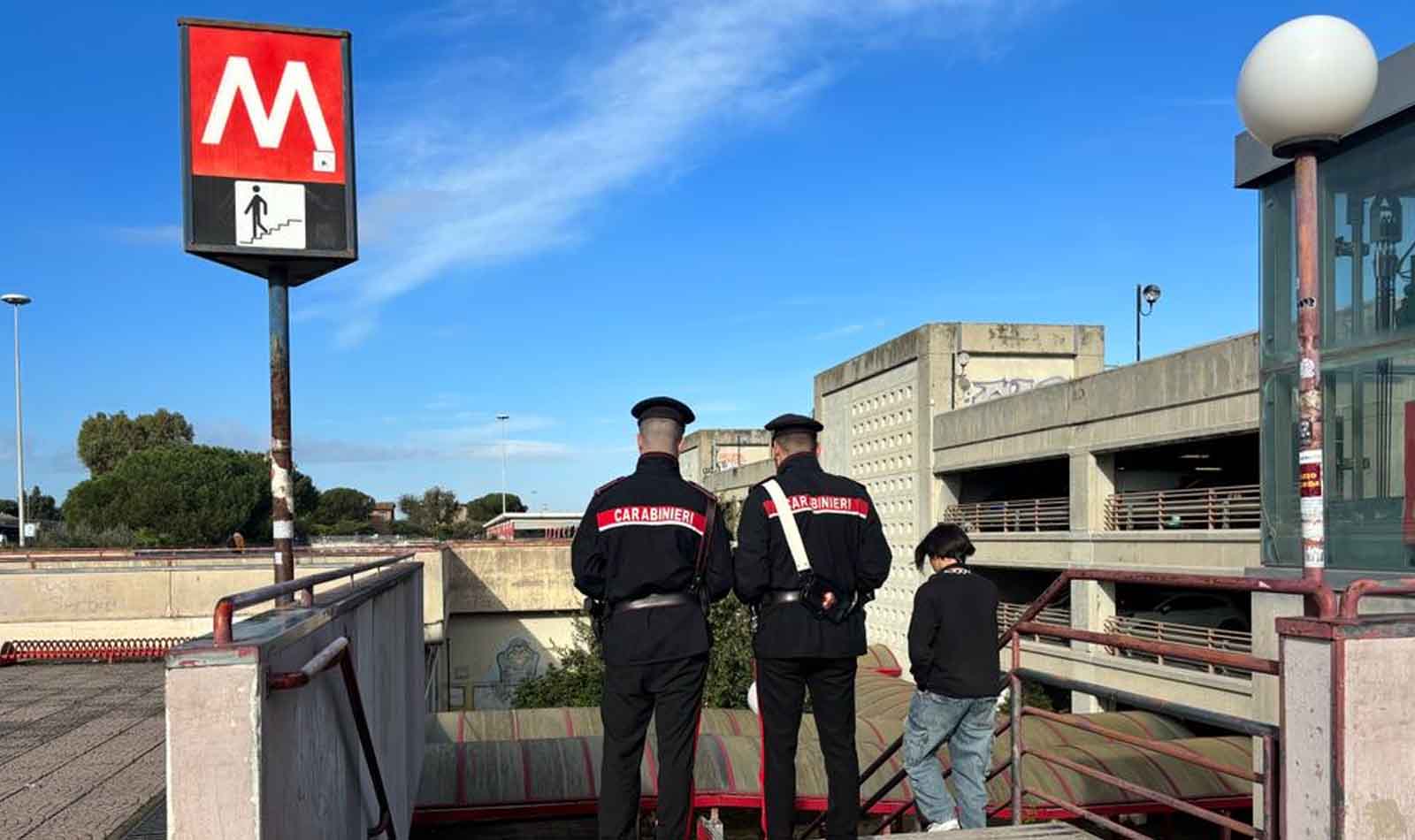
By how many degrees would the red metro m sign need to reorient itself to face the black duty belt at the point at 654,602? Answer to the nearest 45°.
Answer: approximately 45° to its left

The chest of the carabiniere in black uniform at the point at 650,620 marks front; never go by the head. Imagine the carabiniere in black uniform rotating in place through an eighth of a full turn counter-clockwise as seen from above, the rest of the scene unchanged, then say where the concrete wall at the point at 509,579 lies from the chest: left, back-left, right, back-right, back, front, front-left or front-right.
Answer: front-right

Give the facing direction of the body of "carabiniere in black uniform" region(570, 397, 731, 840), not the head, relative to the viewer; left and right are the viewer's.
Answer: facing away from the viewer

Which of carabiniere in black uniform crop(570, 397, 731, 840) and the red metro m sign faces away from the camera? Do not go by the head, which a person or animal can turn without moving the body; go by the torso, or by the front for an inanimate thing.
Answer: the carabiniere in black uniform

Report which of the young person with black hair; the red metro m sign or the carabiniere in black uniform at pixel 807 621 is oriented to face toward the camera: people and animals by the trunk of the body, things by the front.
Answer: the red metro m sign

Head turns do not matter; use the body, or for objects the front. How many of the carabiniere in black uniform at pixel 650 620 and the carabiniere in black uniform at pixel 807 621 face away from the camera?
2

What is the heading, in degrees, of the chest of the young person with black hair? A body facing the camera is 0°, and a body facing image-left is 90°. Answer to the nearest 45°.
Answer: approximately 135°

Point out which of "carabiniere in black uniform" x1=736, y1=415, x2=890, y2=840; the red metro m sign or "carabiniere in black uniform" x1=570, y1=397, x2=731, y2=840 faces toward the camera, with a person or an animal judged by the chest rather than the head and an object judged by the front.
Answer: the red metro m sign

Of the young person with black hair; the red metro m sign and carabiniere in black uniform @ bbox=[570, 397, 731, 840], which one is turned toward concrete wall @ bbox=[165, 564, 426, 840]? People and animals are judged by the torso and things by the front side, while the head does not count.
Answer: the red metro m sign

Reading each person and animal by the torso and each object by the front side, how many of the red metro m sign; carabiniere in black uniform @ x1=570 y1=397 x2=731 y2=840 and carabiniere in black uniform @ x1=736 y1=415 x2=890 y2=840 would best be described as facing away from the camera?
2

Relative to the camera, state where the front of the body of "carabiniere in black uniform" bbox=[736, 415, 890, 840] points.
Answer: away from the camera

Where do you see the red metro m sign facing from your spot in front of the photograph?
facing the viewer

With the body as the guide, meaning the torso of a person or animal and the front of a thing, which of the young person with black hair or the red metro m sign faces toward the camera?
the red metro m sign

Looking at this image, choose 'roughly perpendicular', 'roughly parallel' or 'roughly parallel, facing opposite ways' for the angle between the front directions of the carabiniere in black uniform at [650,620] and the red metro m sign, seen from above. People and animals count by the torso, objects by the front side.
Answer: roughly parallel, facing opposite ways
